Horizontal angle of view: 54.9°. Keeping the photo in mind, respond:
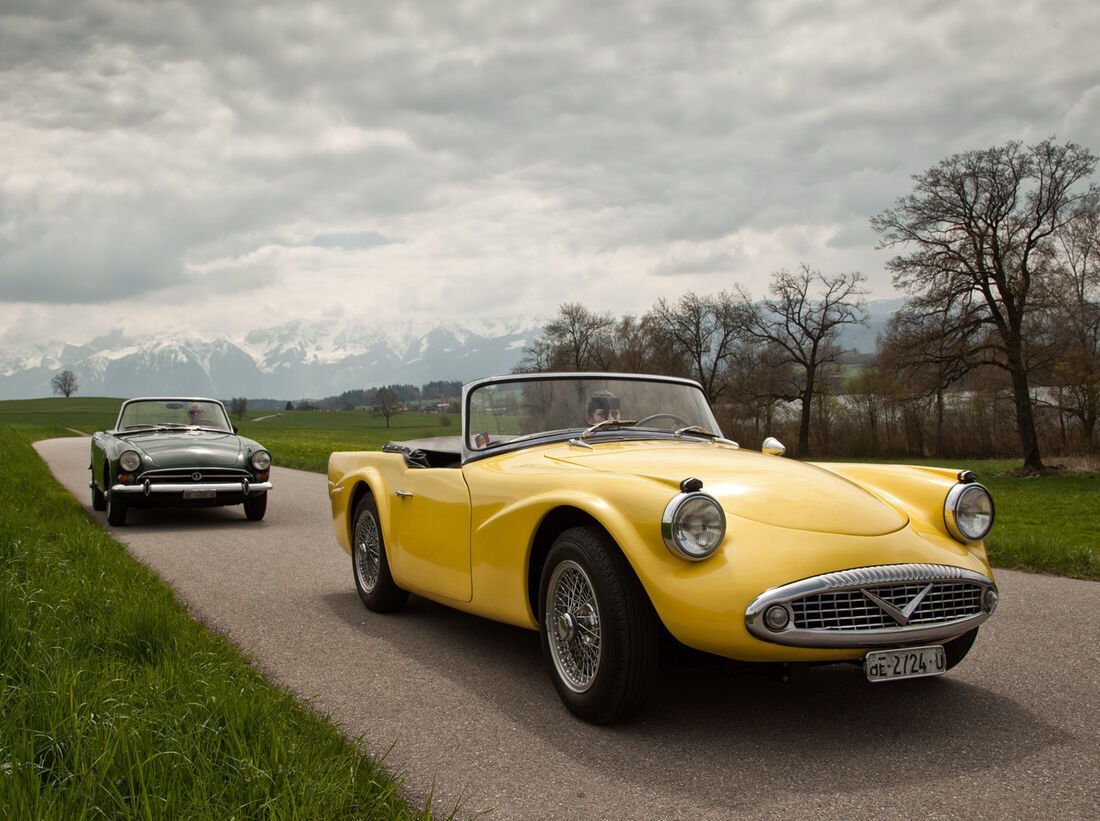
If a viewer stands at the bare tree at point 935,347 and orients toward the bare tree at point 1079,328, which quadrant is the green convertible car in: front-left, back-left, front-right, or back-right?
back-right

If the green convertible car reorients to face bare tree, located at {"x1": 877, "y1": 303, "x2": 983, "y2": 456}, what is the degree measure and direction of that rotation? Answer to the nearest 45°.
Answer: approximately 135° to its left

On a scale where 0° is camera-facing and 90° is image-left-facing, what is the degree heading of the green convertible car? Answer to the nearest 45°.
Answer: approximately 0°

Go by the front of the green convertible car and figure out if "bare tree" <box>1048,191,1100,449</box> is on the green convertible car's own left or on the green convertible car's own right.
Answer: on the green convertible car's own left

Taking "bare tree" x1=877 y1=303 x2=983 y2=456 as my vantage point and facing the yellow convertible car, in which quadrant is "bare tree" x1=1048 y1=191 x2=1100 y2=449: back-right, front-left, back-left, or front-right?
back-left

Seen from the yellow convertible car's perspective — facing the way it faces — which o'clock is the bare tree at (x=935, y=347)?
The bare tree is roughly at 8 o'clock from the yellow convertible car.

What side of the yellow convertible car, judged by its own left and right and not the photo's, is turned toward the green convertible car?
back

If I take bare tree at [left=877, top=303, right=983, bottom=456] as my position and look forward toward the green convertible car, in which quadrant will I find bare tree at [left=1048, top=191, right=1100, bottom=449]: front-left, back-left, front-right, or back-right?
back-left

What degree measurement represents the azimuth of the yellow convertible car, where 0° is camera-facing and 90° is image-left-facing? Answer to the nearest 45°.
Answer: approximately 315°
